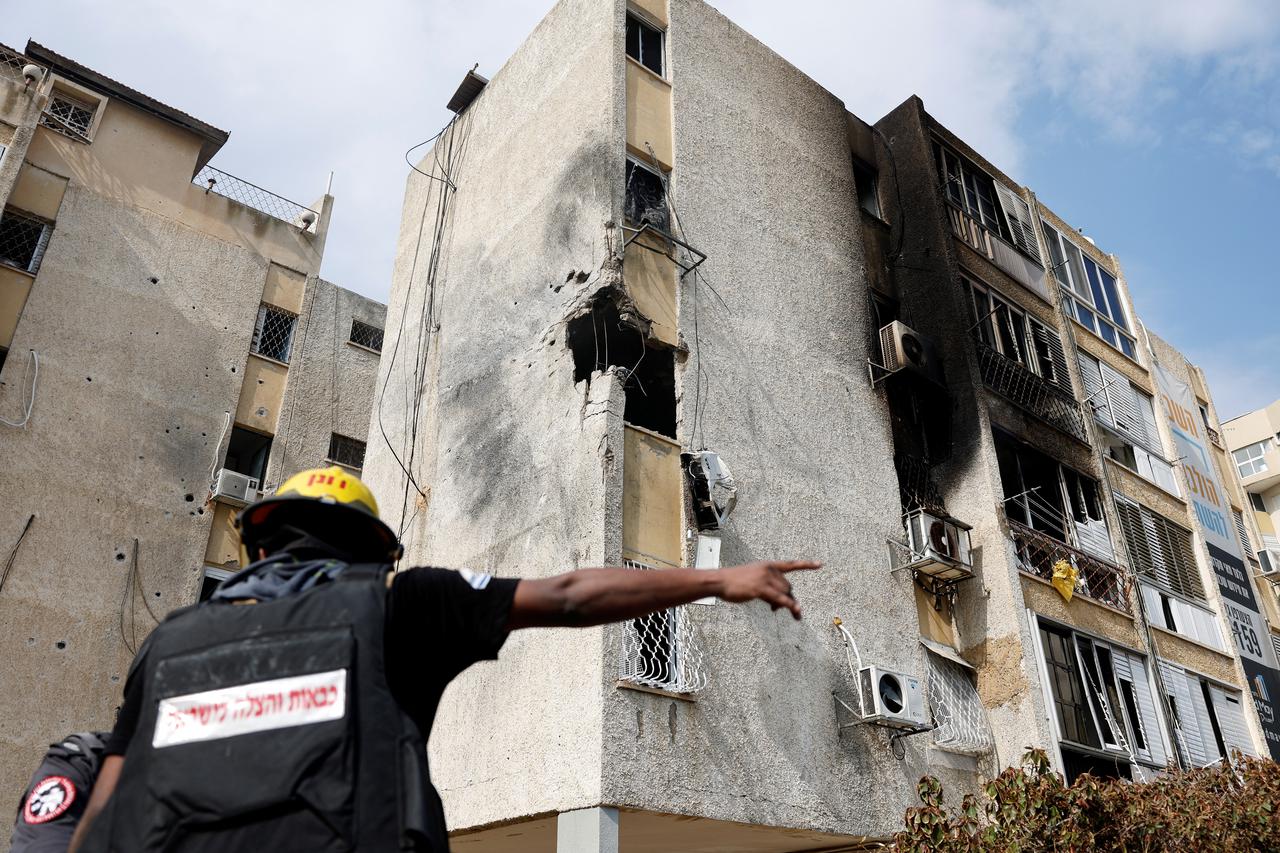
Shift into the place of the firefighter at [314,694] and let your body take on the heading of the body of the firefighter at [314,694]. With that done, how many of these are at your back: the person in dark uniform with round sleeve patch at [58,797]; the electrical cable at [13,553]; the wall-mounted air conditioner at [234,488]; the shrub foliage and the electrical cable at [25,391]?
0

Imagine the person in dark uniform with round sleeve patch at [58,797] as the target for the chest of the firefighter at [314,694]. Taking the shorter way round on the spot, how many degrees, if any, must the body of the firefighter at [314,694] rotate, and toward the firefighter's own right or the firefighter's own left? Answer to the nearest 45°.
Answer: approximately 45° to the firefighter's own left

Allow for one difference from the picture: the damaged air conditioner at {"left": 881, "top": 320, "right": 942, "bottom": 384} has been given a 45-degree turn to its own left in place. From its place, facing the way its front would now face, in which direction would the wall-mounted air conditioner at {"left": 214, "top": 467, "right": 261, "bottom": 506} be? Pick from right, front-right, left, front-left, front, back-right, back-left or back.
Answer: back

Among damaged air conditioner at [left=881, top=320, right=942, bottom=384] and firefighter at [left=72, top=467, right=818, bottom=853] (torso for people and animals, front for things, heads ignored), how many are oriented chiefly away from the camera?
1

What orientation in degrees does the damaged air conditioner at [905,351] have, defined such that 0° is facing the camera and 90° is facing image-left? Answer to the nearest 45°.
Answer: approximately 315°

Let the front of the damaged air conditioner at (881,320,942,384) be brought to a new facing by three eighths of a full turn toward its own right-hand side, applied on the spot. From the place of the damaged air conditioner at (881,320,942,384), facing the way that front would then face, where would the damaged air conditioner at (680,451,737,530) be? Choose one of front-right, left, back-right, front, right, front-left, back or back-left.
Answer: front-left

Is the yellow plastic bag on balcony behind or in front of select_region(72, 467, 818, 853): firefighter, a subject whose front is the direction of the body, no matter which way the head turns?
in front

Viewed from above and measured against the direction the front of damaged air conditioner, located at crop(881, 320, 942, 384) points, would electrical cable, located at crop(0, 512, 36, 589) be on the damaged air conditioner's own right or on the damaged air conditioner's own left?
on the damaged air conditioner's own right

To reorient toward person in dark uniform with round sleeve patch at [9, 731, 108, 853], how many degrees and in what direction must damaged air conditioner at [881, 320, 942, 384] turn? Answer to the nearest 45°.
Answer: approximately 45° to its right

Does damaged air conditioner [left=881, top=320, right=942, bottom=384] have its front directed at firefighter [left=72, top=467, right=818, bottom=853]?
no

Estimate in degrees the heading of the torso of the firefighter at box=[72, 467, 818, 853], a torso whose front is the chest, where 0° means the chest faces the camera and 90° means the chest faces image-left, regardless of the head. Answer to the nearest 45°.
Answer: approximately 180°

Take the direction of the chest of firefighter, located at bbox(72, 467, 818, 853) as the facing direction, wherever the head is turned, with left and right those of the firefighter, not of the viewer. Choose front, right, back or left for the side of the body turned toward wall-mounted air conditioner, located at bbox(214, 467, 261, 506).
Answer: front

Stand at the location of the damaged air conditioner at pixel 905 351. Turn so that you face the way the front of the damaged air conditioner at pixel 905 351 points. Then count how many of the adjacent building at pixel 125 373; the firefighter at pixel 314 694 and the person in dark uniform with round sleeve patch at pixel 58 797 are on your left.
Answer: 0

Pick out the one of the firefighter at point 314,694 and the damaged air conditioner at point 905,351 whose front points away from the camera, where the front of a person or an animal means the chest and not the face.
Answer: the firefighter

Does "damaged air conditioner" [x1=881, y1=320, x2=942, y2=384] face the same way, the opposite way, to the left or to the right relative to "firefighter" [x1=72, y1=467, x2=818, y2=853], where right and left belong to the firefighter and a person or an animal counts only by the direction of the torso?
the opposite way

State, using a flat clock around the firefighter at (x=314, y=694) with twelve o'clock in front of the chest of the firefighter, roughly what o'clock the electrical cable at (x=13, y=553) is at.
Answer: The electrical cable is roughly at 11 o'clock from the firefighter.

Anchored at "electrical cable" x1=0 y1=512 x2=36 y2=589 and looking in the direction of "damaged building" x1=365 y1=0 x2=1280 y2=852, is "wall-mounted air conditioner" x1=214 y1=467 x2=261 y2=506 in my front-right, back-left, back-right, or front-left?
front-left
